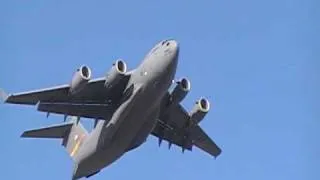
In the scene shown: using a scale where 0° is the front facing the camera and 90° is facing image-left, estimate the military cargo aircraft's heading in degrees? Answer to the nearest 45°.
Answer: approximately 315°
